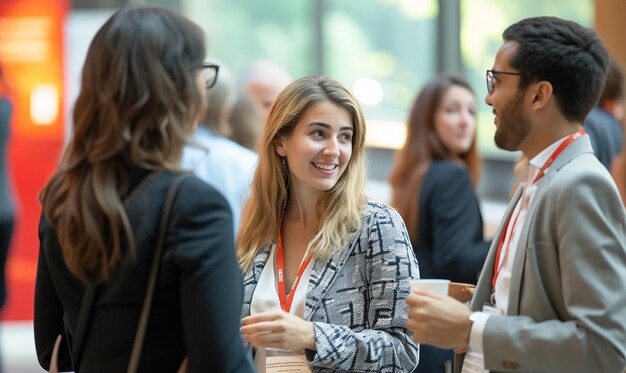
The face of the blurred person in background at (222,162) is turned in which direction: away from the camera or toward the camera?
away from the camera

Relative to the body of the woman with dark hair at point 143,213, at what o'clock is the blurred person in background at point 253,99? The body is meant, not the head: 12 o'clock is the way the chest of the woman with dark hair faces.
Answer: The blurred person in background is roughly at 11 o'clock from the woman with dark hair.

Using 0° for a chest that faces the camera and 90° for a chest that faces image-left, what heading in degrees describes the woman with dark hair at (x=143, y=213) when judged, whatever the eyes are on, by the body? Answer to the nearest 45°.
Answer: approximately 225°

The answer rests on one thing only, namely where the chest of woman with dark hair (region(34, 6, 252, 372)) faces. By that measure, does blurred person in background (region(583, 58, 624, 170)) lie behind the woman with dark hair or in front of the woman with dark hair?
in front

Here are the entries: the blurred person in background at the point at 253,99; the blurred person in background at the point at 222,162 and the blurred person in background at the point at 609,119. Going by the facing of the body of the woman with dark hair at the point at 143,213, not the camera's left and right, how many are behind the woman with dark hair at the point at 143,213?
0

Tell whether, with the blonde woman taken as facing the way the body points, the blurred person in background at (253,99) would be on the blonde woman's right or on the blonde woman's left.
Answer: on the blonde woman's right

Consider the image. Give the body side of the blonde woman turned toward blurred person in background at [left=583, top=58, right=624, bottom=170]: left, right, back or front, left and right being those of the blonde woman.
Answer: back

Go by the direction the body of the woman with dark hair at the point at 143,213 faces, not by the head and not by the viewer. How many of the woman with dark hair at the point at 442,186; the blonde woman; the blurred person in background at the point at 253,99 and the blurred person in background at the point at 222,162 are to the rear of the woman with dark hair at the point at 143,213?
0

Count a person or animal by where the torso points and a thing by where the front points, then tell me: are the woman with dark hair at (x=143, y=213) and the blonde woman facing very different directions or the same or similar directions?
very different directions

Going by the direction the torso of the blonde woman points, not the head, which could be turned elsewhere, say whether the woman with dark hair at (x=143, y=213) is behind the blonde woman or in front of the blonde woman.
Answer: in front

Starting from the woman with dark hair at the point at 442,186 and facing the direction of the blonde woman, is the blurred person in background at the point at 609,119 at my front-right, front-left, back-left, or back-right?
back-left

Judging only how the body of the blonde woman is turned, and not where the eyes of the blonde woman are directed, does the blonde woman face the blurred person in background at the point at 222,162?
no

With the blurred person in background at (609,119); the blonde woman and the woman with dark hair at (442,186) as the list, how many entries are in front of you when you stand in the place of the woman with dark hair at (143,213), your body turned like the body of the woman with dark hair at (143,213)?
3

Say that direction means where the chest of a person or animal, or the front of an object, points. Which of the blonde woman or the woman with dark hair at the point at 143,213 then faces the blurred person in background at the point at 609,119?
the woman with dark hair

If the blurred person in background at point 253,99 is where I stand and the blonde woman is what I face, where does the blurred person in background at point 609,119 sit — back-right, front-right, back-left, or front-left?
front-left

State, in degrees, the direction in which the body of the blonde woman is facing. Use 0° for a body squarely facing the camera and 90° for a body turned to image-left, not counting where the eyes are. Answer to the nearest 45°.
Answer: approximately 45°
